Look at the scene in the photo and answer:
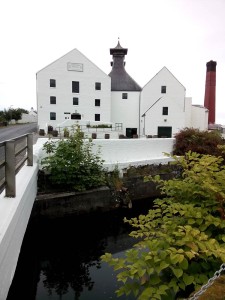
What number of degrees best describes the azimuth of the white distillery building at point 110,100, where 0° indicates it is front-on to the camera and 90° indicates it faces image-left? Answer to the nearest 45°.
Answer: approximately 0°

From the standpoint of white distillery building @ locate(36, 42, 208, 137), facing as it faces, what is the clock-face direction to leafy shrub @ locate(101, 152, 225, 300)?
The leafy shrub is roughly at 12 o'clock from the white distillery building.

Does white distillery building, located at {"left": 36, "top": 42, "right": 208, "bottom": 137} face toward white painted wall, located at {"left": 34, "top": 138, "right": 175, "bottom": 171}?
yes

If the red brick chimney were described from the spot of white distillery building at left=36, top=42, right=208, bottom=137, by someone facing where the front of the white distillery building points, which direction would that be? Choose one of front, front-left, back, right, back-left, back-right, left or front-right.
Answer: left

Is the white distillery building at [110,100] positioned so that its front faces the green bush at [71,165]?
yes
